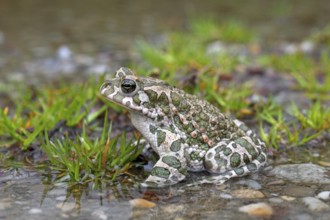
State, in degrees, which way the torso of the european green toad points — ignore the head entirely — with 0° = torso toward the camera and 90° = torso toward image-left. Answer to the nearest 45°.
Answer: approximately 90°

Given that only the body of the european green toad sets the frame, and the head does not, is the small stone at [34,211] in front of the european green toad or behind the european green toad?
in front

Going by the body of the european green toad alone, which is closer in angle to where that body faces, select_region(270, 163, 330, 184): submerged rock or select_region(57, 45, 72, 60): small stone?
the small stone

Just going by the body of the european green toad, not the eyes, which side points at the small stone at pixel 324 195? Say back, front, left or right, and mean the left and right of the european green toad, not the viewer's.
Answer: back

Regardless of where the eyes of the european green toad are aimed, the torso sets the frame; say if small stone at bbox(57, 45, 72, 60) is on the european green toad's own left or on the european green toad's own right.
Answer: on the european green toad's own right

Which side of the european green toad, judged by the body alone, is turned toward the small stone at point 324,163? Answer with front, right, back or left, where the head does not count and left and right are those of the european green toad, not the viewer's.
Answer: back

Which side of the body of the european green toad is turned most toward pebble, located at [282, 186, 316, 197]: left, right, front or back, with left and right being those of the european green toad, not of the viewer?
back
